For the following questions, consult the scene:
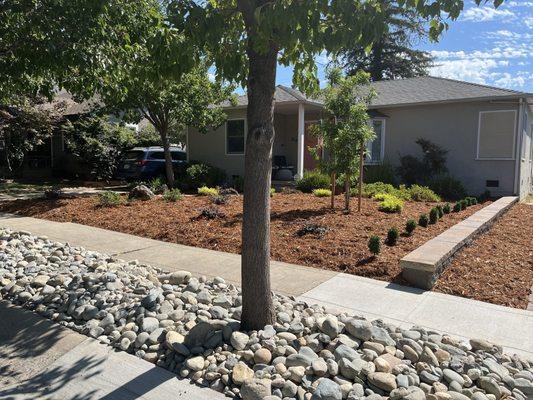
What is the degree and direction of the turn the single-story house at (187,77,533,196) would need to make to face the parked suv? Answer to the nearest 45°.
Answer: approximately 45° to its right

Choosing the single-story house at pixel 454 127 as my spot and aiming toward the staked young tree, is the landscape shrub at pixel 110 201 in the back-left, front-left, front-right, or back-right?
front-right

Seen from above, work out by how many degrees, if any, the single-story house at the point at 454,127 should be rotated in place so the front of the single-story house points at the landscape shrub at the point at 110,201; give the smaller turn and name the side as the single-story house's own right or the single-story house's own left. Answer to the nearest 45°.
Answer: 0° — it already faces it

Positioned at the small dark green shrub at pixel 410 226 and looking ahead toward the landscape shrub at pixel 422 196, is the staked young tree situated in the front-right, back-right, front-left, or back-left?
front-left

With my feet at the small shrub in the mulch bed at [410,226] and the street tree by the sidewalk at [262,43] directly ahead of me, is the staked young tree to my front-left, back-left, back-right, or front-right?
back-right

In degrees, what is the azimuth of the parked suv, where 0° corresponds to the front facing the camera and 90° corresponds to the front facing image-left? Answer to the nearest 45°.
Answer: approximately 225°

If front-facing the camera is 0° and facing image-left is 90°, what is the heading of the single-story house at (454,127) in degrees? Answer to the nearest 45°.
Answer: approximately 45°

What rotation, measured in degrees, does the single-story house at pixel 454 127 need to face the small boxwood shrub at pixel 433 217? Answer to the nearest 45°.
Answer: approximately 45° to its left

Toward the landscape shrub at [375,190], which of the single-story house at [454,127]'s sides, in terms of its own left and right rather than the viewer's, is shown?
front
